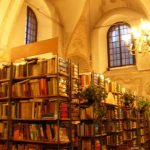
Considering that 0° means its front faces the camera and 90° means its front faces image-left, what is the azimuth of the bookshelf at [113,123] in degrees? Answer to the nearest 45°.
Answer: approximately 315°

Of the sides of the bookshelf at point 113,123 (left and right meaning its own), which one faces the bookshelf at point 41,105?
front

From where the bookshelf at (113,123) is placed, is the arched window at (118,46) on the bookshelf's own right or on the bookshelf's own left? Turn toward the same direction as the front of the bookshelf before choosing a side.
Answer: on the bookshelf's own left

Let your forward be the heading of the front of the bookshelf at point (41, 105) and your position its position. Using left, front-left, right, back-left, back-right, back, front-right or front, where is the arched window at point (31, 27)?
back-right

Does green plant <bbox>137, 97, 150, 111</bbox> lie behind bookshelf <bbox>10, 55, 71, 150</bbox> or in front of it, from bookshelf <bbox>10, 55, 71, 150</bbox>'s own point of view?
behind

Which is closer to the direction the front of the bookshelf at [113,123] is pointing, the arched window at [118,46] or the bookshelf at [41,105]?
the bookshelf

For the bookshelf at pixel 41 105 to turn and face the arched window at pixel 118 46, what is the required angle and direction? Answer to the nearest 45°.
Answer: approximately 180°

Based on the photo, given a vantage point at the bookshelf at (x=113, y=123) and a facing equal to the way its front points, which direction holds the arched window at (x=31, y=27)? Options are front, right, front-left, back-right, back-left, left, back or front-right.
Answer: back

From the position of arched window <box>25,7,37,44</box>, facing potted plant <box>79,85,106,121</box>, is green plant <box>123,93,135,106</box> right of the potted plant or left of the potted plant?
left
